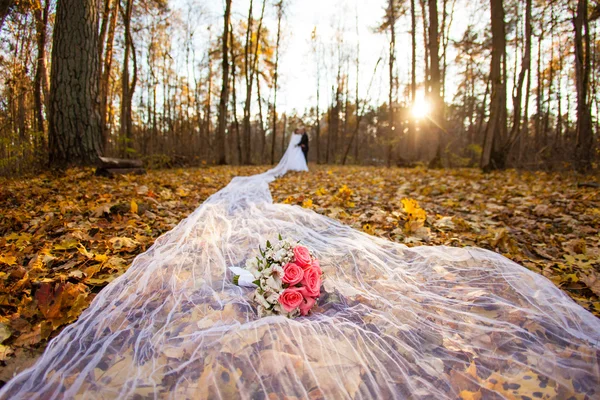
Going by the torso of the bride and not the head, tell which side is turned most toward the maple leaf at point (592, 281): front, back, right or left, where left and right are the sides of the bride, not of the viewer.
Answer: right

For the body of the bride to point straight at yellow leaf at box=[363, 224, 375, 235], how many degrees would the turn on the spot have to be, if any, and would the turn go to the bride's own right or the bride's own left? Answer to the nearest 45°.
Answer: approximately 90° to the bride's own right

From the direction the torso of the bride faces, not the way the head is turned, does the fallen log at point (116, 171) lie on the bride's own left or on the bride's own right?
on the bride's own right

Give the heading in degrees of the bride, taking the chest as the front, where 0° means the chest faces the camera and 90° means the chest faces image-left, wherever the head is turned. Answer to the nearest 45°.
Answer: approximately 270°

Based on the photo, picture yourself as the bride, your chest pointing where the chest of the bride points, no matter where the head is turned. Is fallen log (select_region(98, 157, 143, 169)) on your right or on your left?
on your left

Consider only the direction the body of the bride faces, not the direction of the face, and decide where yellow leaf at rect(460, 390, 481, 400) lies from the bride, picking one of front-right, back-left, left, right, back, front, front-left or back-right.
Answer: right

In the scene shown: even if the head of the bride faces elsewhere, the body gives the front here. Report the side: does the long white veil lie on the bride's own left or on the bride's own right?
on the bride's own right

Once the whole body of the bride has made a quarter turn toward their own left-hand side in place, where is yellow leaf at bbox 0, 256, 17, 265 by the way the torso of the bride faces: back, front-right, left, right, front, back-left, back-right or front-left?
back
